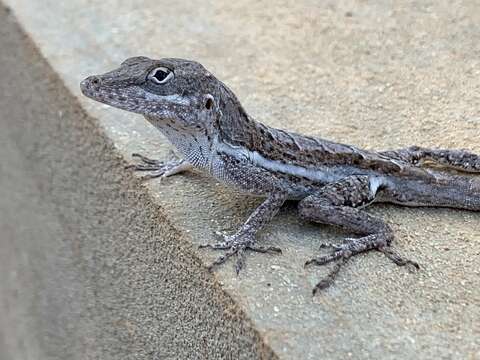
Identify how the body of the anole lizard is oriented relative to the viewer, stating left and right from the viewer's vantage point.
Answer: facing to the left of the viewer
